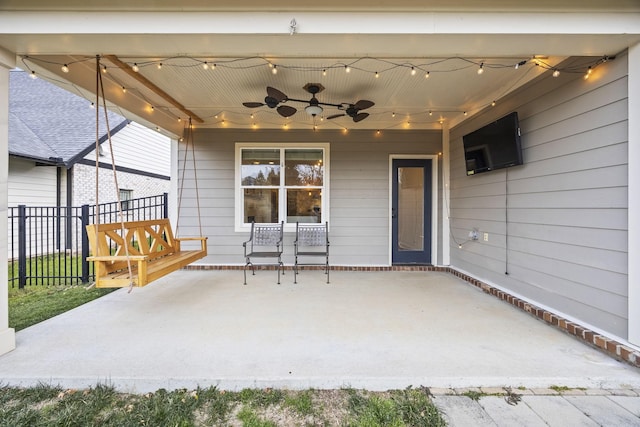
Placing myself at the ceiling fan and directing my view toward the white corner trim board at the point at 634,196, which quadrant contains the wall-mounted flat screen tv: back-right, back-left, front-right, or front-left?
front-left

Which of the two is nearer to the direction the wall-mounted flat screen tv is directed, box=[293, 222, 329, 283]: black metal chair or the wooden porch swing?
the wooden porch swing

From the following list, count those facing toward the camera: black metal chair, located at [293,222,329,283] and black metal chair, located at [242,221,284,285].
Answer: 2

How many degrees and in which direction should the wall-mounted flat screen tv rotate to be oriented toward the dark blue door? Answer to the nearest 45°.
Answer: approximately 90° to its right

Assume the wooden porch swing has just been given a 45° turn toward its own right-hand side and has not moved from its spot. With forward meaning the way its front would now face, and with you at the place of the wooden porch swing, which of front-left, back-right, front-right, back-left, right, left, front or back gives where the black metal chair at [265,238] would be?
back-left

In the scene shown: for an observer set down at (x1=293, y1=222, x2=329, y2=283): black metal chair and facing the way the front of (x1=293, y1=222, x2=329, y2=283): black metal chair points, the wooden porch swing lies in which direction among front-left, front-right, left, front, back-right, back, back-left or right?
front-right

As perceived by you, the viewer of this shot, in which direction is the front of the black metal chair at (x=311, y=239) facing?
facing the viewer

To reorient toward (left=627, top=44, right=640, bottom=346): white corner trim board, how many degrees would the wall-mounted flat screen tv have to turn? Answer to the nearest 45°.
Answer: approximately 90° to its left

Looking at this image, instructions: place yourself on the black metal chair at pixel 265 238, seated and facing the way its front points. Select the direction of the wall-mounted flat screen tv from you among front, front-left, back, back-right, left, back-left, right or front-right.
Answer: front-left

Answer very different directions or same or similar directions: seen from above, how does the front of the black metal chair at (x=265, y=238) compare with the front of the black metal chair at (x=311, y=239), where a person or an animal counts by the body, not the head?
same or similar directions

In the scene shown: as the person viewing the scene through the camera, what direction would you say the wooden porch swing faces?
facing the viewer and to the right of the viewer

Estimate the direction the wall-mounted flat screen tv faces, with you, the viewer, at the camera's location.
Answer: facing the viewer and to the left of the viewer

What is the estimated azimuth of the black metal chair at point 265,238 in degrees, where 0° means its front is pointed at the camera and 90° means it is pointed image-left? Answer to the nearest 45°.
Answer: approximately 0°

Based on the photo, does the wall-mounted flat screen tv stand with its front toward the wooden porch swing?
yes

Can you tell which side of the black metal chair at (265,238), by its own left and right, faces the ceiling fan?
front

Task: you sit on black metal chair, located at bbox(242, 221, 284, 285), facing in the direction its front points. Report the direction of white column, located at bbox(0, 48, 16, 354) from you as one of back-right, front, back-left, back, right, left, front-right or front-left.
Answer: front-right

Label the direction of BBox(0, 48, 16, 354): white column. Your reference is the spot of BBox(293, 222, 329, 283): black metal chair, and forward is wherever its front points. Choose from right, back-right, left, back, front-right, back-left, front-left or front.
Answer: front-right
